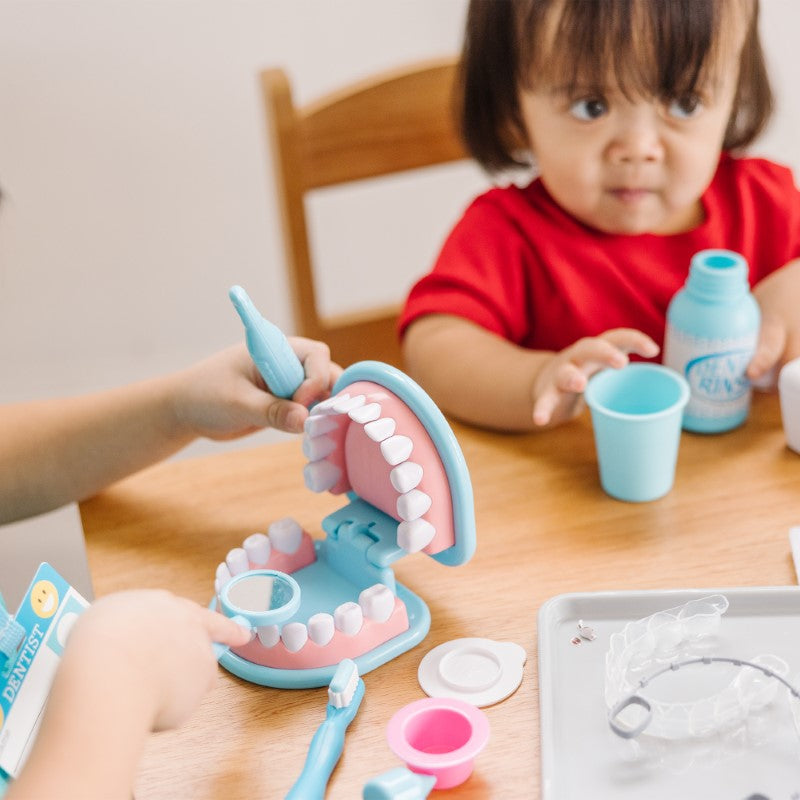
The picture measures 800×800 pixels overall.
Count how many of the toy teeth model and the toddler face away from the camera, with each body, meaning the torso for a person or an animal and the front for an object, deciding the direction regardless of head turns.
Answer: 0

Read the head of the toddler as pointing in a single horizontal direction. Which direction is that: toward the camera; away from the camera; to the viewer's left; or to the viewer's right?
toward the camera

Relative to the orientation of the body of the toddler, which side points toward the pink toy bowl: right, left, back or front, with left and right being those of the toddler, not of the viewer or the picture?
front

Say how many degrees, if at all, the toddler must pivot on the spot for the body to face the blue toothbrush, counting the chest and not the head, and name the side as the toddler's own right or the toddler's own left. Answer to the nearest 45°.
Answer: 0° — they already face it

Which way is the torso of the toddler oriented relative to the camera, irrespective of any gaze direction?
toward the camera
